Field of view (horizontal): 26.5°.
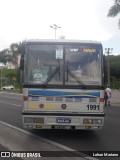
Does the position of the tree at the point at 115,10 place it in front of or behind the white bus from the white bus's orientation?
behind

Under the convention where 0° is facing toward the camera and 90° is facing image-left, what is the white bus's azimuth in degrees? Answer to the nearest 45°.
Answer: approximately 0°
